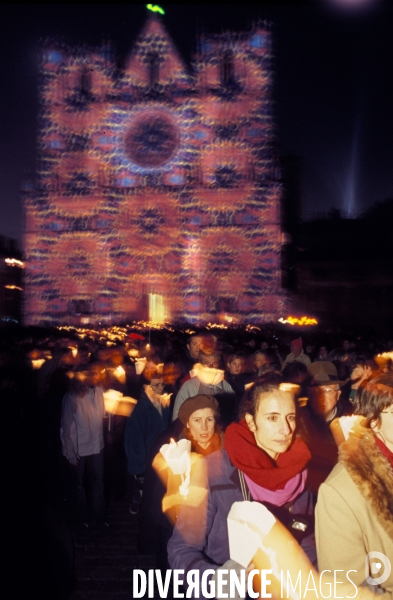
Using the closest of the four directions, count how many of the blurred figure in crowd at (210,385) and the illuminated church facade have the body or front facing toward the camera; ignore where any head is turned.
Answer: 2

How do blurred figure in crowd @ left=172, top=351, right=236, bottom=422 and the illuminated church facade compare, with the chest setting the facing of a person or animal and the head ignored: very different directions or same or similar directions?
same or similar directions

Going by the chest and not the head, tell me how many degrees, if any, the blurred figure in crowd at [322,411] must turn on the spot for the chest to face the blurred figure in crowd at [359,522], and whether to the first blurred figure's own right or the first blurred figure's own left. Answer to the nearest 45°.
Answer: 0° — they already face them

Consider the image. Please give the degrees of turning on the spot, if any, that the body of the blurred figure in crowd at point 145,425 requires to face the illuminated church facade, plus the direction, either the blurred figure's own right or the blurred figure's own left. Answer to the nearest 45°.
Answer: approximately 135° to the blurred figure's own left

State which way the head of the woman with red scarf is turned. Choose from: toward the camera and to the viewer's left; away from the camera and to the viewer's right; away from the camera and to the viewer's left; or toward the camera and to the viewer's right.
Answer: toward the camera and to the viewer's right

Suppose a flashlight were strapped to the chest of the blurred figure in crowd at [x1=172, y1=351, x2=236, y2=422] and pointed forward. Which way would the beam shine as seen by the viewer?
toward the camera

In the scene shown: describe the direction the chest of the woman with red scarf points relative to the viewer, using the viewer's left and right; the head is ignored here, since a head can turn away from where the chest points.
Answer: facing the viewer and to the right of the viewer

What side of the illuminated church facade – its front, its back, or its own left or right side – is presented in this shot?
front

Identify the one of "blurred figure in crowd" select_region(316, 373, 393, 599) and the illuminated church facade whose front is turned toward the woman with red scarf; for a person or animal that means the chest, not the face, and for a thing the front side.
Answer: the illuminated church facade

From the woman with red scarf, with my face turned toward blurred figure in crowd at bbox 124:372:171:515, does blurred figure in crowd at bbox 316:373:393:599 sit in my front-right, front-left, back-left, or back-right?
back-right

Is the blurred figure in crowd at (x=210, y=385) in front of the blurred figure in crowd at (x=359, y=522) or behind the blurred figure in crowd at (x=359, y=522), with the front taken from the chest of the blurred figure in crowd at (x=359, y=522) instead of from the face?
behind

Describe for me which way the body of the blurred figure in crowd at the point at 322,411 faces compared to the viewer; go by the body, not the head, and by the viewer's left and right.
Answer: facing the viewer

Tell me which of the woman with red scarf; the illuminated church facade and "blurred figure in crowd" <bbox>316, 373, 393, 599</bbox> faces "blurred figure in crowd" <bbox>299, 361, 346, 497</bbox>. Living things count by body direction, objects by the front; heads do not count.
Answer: the illuminated church facade

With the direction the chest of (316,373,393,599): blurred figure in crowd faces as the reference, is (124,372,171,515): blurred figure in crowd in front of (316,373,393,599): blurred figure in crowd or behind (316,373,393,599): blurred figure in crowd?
behind

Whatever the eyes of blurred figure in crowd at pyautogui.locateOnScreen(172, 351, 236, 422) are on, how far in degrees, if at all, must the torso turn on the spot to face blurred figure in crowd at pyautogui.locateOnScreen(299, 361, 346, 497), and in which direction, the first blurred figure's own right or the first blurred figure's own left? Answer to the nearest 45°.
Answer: approximately 45° to the first blurred figure's own left

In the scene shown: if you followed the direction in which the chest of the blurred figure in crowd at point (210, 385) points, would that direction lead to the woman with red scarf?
yes

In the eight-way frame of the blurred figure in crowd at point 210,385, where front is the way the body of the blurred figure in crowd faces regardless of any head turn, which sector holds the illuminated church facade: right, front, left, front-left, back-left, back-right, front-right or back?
back
